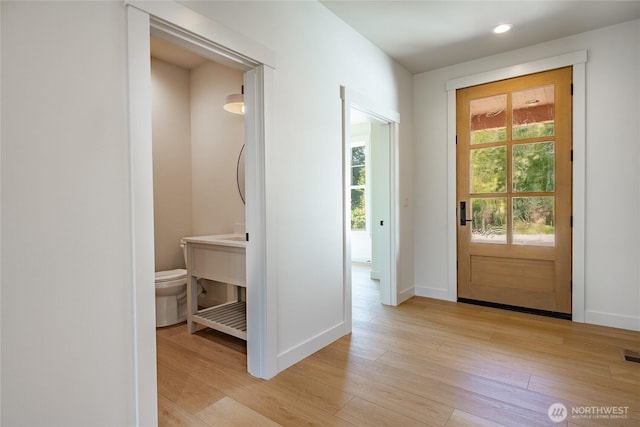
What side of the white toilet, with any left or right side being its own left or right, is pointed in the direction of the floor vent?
left

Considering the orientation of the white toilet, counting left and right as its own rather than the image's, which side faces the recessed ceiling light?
left

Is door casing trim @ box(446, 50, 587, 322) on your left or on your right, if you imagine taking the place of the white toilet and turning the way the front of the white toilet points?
on your left

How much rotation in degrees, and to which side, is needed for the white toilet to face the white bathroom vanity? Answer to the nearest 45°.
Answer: approximately 90° to its left
